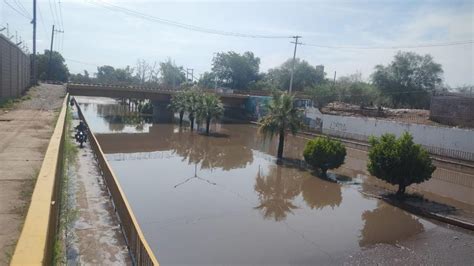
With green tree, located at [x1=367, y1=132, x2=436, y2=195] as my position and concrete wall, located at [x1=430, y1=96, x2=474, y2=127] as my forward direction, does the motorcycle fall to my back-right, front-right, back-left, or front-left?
back-left

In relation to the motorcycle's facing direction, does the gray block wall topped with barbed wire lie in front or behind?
behind

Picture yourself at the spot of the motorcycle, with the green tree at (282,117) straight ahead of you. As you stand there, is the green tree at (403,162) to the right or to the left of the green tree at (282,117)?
right
